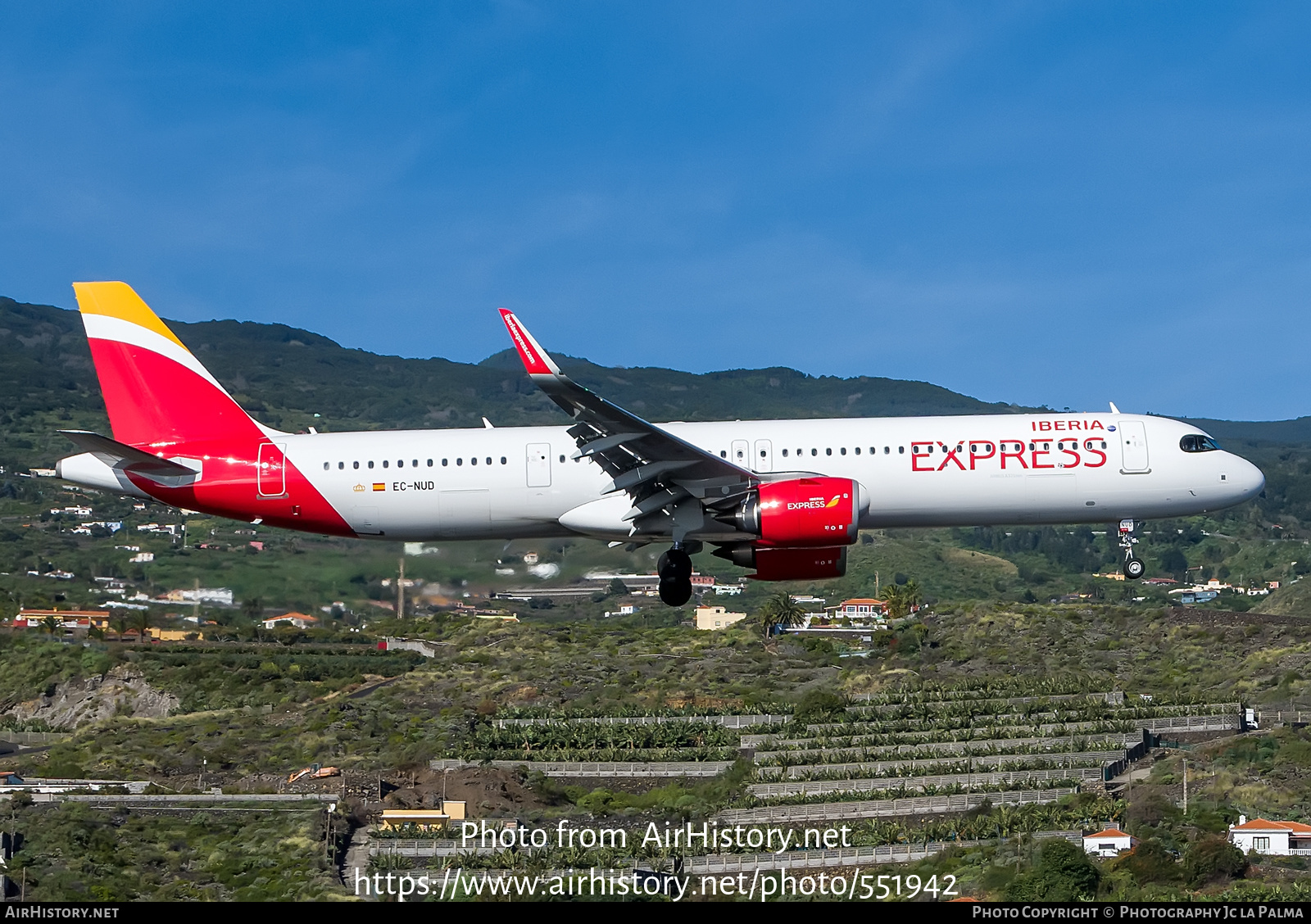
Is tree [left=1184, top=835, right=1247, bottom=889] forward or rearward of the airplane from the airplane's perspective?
forward

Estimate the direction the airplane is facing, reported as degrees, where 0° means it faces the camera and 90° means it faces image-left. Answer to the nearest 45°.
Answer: approximately 270°

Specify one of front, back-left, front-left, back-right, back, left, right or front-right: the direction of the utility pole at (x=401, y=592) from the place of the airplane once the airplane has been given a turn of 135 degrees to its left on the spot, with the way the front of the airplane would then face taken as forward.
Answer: front
